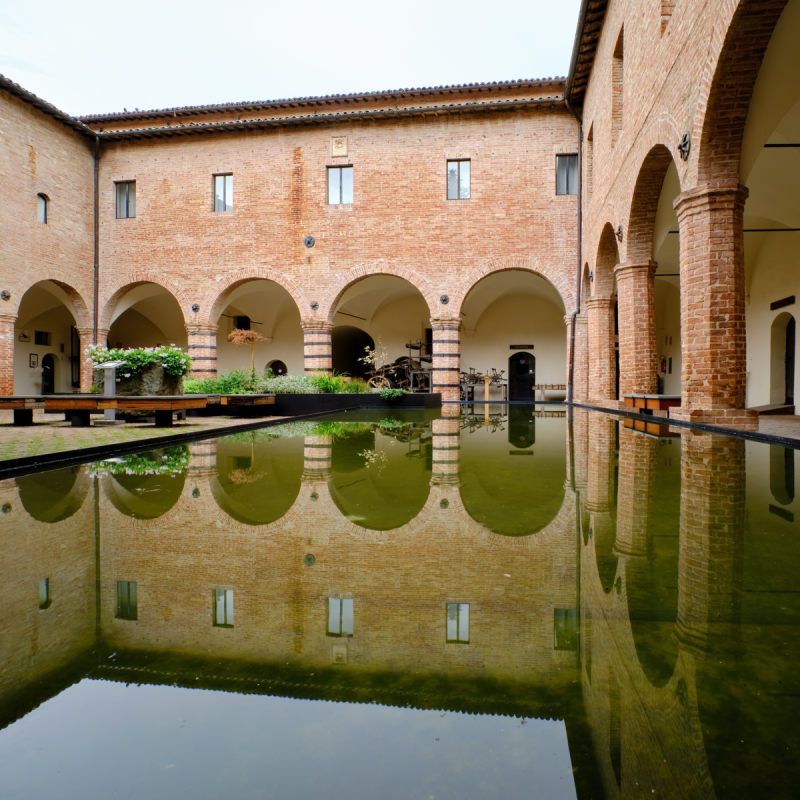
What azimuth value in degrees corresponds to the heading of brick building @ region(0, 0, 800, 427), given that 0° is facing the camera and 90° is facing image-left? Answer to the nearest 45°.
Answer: approximately 0°

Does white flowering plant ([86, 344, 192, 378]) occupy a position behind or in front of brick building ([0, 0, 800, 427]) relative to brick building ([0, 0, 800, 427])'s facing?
in front
